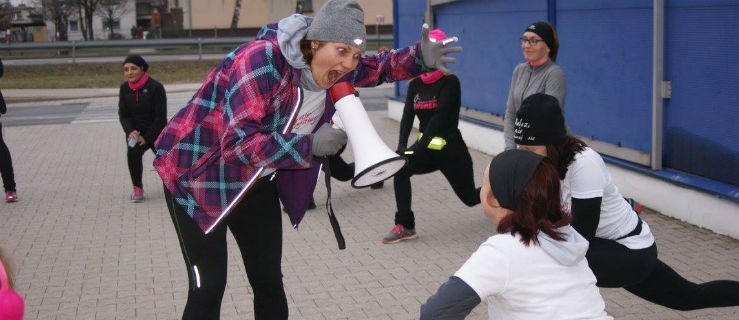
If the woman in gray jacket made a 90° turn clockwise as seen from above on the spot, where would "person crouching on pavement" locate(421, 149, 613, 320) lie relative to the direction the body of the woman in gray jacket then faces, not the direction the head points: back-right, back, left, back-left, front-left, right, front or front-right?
back-left

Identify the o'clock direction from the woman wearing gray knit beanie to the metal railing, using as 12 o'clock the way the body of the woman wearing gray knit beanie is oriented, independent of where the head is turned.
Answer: The metal railing is roughly at 7 o'clock from the woman wearing gray knit beanie.

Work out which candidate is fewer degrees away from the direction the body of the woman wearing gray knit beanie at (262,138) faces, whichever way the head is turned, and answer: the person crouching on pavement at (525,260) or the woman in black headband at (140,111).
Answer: the person crouching on pavement

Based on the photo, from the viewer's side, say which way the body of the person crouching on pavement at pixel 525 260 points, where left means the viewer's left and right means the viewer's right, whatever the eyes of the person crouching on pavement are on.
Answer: facing away from the viewer and to the left of the viewer

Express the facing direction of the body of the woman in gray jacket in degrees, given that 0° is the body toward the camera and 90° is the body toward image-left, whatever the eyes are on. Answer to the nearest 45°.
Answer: approximately 45°

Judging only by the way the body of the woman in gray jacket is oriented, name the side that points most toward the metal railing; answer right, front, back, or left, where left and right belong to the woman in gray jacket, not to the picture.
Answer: right

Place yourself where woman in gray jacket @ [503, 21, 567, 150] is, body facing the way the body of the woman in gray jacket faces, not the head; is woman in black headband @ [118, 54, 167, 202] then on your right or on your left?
on your right

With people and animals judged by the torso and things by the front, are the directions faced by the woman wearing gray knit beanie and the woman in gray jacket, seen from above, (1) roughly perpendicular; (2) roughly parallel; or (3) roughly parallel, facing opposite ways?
roughly perpendicular

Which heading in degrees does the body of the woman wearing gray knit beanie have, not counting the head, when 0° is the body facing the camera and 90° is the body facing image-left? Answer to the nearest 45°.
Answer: approximately 315°

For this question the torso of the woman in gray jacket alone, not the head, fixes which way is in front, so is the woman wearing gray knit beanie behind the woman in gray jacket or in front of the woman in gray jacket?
in front

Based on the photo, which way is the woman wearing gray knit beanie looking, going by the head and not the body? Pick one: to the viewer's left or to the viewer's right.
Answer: to the viewer's right

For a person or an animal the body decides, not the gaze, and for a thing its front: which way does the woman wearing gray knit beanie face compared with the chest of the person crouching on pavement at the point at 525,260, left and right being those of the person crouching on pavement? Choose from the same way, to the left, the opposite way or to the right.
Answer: the opposite way

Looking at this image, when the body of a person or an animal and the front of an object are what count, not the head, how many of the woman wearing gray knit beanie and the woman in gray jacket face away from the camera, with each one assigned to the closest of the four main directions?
0
